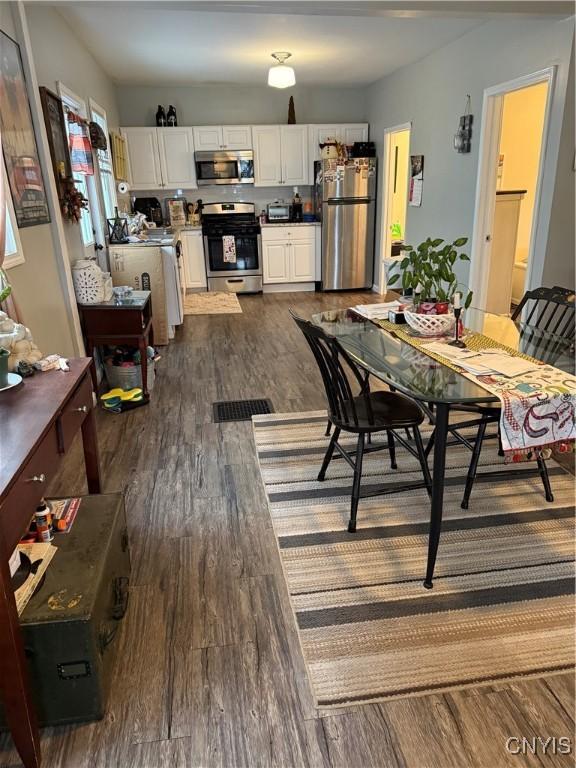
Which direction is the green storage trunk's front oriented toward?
to the viewer's right

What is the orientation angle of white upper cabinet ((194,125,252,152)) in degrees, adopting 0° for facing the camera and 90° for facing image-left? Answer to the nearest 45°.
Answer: approximately 0°

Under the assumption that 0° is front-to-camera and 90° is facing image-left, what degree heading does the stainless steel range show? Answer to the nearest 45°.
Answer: approximately 0°

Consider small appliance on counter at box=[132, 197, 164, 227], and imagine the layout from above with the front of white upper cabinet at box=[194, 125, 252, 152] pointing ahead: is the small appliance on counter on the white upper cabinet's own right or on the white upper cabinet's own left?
on the white upper cabinet's own right

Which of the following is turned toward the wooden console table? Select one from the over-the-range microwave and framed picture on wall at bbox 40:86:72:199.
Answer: the over-the-range microwave
